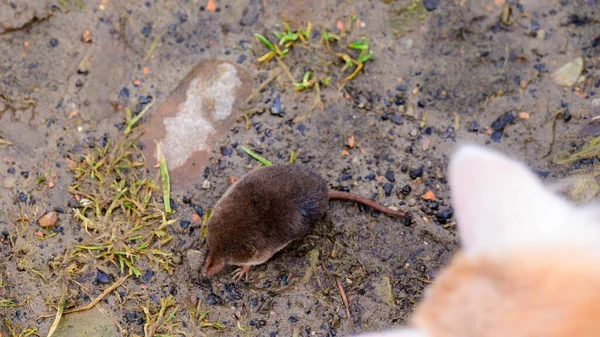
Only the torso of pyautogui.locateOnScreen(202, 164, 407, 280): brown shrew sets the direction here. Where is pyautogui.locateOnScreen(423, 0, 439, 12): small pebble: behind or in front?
behind

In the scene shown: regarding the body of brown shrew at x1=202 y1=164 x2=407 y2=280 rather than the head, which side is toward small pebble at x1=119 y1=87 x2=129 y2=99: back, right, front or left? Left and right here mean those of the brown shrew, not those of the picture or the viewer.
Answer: right

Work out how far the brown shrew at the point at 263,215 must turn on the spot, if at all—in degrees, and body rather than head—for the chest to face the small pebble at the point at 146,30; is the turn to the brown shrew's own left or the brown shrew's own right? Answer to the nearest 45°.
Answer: approximately 135° to the brown shrew's own right

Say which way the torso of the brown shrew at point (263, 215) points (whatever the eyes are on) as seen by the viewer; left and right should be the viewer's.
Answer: facing the viewer and to the left of the viewer
